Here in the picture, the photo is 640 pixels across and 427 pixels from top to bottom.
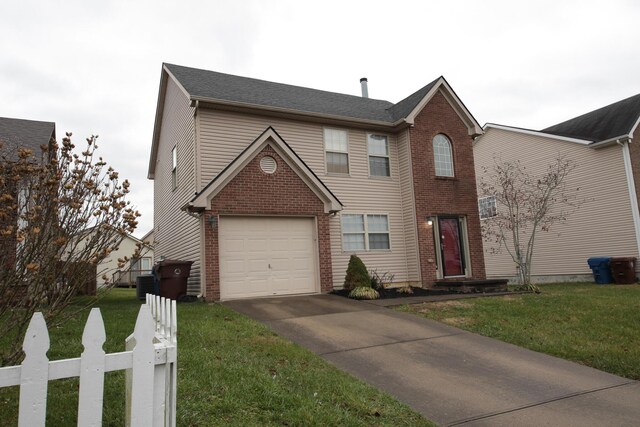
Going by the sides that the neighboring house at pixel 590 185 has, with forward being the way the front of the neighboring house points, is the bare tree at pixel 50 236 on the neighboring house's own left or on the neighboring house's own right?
on the neighboring house's own right

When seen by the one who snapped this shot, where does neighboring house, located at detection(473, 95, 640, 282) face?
facing the viewer and to the right of the viewer

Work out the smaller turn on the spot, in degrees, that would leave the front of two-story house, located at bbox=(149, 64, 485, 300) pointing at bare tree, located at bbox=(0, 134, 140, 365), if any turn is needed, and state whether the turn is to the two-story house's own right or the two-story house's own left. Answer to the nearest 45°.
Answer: approximately 45° to the two-story house's own right

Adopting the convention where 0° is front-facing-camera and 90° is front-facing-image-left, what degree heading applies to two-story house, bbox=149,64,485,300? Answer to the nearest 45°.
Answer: approximately 315°

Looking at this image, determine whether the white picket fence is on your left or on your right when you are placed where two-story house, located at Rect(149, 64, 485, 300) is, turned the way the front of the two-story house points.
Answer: on your right

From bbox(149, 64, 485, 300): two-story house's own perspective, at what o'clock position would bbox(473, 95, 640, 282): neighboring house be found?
The neighboring house is roughly at 10 o'clock from the two-story house.

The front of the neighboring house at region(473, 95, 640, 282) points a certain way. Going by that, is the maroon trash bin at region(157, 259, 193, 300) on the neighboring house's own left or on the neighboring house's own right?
on the neighboring house's own right

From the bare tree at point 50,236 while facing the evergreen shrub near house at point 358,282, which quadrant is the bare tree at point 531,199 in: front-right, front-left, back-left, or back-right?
front-right

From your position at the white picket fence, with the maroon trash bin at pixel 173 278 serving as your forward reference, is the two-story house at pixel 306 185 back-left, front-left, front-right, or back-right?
front-right

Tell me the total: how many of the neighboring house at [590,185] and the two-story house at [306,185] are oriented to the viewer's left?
0

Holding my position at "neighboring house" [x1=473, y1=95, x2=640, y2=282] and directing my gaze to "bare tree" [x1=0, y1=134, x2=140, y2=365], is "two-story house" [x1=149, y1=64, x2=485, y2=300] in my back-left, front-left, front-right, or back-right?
front-right
